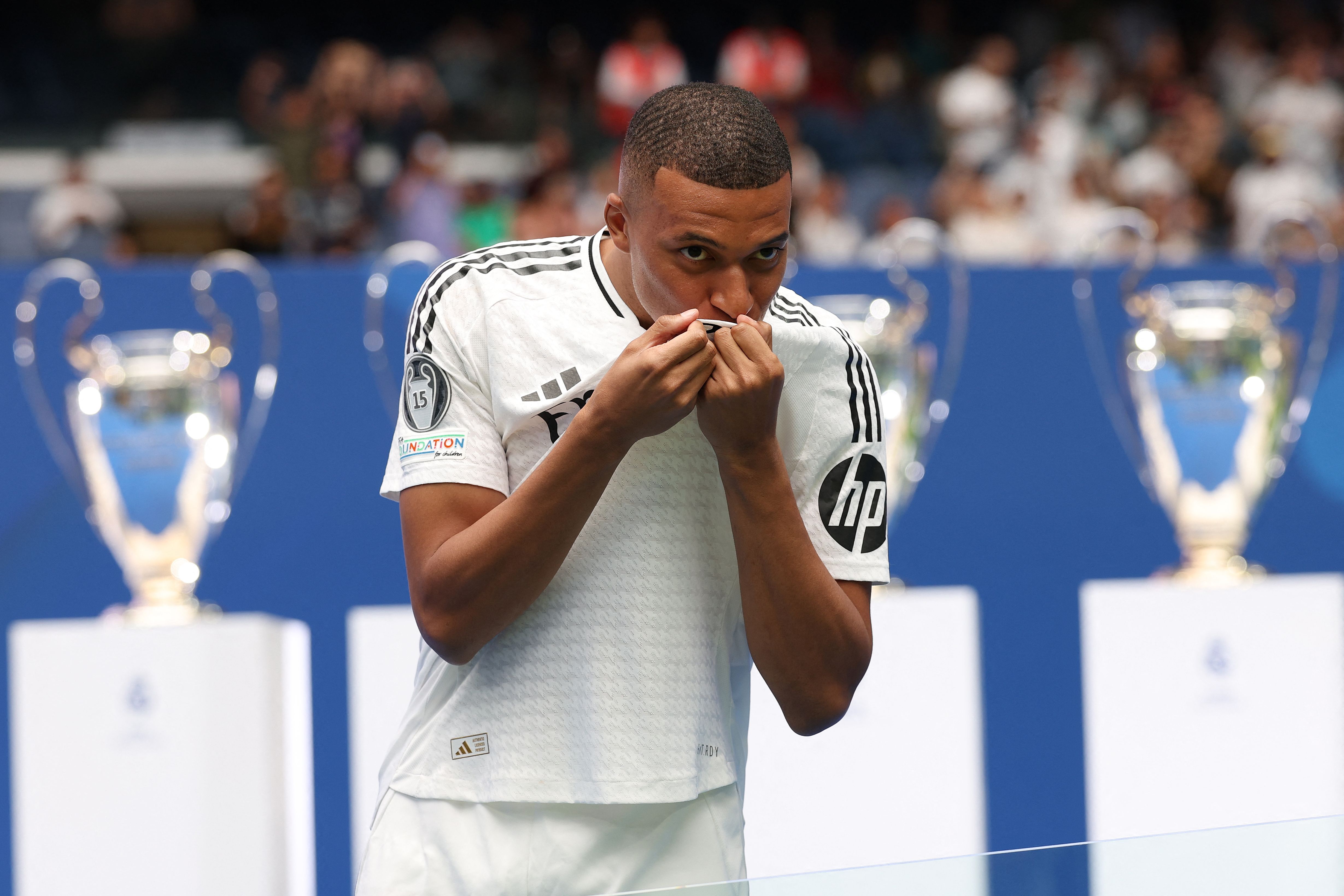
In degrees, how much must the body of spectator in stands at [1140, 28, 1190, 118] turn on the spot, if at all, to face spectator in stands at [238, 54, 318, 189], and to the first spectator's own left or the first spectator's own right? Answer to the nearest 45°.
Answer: approximately 45° to the first spectator's own right

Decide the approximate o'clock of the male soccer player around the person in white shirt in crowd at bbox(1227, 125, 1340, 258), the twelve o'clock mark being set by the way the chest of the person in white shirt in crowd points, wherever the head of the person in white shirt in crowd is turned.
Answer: The male soccer player is roughly at 12 o'clock from the person in white shirt in crowd.

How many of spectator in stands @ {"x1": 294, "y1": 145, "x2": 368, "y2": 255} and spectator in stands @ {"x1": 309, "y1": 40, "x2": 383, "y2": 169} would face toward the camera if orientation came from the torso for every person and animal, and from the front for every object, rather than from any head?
2

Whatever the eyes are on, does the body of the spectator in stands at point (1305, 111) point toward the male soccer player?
yes

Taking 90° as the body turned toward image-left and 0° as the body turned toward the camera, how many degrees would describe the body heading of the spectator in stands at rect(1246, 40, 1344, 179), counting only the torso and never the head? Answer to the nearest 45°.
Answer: approximately 0°

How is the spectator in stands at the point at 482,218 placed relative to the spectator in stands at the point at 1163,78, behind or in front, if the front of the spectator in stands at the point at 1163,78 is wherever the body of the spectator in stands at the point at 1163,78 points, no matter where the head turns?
in front
